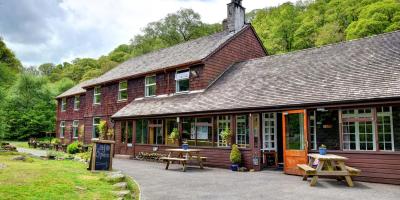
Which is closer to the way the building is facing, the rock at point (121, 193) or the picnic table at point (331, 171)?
the rock

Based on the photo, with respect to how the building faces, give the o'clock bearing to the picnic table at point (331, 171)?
The picnic table is roughly at 10 o'clock from the building.

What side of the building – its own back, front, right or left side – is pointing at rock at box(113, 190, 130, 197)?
front

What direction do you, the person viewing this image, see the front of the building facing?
facing the viewer and to the left of the viewer
